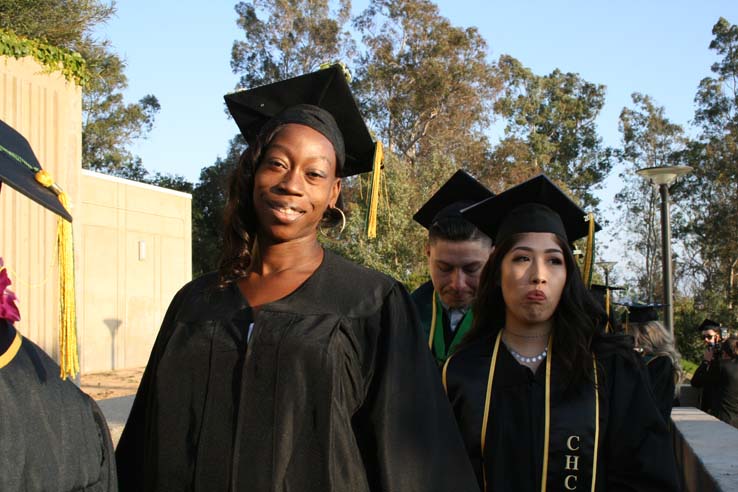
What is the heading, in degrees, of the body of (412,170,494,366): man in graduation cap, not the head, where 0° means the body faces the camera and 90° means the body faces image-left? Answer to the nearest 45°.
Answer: approximately 0°

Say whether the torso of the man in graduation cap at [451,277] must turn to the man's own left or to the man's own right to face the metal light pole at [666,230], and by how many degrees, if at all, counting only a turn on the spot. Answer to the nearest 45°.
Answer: approximately 180°

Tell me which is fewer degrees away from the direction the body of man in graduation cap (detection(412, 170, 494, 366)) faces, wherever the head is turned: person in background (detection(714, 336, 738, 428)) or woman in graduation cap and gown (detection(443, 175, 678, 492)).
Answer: the woman in graduation cap and gown

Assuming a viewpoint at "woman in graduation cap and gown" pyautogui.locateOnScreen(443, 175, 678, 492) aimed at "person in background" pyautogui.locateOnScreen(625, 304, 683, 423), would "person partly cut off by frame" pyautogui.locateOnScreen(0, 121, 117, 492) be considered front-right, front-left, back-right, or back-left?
back-left

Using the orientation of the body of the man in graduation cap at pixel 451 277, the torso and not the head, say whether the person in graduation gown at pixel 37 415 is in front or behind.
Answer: in front

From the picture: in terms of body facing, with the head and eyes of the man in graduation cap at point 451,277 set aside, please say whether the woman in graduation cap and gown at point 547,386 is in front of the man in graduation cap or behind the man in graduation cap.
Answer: in front

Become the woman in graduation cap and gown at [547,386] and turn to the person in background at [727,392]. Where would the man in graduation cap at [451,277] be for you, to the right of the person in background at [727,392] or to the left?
left

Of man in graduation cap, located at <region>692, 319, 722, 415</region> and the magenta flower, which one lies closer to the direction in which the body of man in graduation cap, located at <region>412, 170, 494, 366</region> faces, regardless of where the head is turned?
the magenta flower
